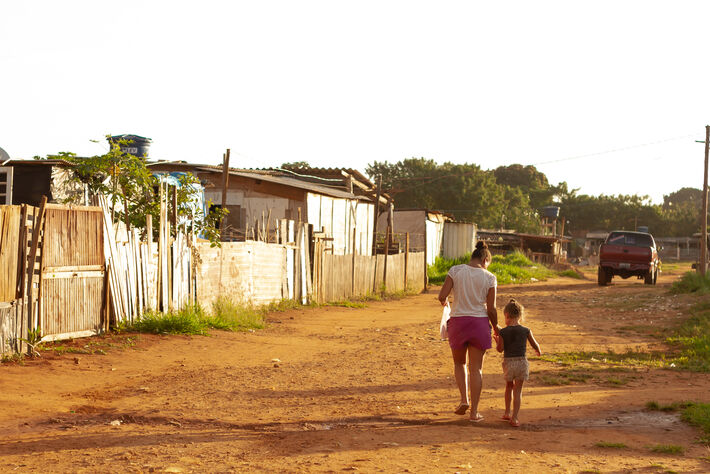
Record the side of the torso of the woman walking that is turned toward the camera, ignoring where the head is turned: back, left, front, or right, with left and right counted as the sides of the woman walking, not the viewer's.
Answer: back

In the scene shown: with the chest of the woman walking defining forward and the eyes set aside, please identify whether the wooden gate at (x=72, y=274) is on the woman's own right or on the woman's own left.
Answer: on the woman's own left

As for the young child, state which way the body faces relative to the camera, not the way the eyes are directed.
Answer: away from the camera

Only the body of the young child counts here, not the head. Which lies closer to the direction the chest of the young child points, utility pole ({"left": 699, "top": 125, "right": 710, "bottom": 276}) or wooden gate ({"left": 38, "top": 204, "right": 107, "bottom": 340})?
the utility pole

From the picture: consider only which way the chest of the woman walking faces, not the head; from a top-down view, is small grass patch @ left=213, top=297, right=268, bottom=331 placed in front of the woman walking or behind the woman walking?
in front

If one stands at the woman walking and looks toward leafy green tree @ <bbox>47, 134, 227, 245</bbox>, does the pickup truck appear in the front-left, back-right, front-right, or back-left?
front-right

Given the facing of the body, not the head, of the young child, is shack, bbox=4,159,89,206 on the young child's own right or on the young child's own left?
on the young child's own left

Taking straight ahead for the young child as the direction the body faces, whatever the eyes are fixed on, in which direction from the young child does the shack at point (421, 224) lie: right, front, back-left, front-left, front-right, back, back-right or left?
front

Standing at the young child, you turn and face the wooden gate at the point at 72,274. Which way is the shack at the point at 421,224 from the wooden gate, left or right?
right

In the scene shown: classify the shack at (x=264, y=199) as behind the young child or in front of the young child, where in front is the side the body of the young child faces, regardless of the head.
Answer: in front
